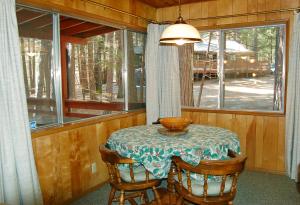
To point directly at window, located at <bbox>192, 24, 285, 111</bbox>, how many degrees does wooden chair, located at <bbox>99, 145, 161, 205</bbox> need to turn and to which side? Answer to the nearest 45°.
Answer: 0° — it already faces it

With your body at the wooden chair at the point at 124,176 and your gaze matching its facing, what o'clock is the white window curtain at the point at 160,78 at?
The white window curtain is roughly at 11 o'clock from the wooden chair.

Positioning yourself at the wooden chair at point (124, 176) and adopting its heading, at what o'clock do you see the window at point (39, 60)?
The window is roughly at 9 o'clock from the wooden chair.

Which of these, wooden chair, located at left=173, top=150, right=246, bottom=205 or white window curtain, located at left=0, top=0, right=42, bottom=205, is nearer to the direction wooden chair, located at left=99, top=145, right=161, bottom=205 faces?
the wooden chair

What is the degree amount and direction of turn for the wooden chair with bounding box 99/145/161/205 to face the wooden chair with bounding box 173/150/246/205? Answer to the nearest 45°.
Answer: approximately 90° to its right

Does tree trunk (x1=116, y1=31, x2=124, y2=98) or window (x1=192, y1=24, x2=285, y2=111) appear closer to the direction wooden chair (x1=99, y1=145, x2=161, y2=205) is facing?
the window

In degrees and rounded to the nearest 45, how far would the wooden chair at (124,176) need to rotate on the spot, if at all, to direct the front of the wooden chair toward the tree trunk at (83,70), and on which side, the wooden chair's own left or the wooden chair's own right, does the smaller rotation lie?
approximately 45° to the wooden chair's own left

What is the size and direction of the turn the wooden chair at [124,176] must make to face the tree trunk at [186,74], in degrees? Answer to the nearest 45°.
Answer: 0° — it already faces it

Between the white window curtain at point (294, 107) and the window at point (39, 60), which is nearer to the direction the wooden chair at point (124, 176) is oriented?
the white window curtain

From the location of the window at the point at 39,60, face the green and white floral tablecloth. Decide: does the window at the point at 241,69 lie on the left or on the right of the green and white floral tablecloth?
left

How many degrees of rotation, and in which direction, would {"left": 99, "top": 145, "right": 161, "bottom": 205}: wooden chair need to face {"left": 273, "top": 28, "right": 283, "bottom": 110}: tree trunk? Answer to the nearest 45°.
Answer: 0° — it already faces it

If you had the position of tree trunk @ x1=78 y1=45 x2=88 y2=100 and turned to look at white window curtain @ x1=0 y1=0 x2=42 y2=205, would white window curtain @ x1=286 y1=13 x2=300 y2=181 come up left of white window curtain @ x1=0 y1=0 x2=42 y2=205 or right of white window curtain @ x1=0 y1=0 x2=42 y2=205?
left

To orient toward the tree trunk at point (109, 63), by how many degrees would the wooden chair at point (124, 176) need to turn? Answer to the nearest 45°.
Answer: approximately 45° to its left

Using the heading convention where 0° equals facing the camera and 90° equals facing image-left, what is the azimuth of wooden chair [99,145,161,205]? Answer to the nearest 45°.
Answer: approximately 225°

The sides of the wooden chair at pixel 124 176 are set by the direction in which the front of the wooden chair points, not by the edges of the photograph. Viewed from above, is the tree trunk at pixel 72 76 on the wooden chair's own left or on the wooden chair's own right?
on the wooden chair's own left
